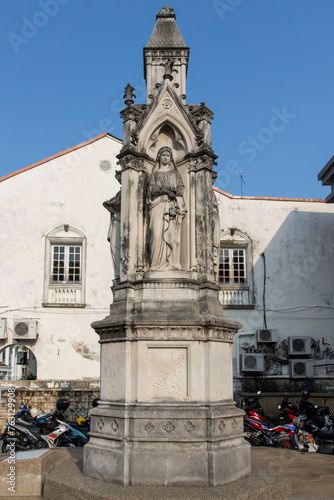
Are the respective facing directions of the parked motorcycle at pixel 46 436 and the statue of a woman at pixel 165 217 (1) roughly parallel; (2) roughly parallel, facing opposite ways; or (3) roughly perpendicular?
roughly perpendicular

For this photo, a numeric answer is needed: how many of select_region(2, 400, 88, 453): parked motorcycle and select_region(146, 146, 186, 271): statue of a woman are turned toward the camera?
1

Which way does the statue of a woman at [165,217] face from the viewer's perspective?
toward the camera

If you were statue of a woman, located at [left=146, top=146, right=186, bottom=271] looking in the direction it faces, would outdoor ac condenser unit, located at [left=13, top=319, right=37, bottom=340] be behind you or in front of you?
behind

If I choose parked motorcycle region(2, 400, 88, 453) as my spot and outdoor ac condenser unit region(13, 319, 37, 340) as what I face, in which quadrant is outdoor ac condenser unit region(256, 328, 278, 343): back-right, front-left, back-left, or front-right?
front-right
